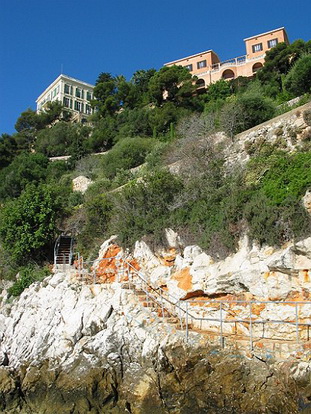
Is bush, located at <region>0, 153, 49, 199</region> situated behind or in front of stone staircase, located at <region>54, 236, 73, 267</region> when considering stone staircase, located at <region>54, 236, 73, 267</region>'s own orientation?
behind

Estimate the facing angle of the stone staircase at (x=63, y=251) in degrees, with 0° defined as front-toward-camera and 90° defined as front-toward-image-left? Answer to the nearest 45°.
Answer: approximately 0°

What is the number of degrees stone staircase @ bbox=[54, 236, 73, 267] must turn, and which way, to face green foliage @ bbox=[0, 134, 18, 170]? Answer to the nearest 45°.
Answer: approximately 180°

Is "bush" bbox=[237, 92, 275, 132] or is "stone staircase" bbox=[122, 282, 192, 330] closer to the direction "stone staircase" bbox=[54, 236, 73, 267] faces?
the stone staircase

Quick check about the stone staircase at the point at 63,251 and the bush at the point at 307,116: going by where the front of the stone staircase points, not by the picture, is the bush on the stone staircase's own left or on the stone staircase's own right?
on the stone staircase's own left
